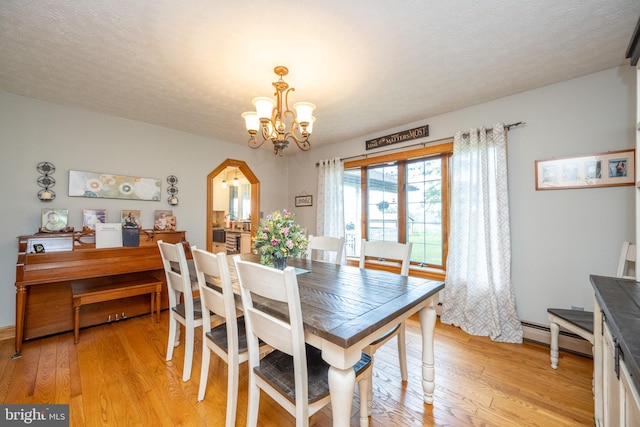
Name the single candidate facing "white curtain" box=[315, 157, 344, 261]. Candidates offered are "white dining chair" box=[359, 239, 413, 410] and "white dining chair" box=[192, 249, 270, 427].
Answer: "white dining chair" box=[192, 249, 270, 427]

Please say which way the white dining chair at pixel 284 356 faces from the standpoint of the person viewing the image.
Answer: facing away from the viewer and to the right of the viewer

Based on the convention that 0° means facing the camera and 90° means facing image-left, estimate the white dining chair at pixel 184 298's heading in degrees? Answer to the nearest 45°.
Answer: approximately 225°

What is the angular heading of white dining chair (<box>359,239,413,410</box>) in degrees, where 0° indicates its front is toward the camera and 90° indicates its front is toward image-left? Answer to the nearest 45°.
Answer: approximately 45°

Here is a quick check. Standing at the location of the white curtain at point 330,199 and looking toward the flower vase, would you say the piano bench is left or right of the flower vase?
right

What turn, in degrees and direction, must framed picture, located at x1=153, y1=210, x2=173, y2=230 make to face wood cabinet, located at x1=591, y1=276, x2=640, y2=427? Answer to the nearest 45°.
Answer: approximately 45° to its left

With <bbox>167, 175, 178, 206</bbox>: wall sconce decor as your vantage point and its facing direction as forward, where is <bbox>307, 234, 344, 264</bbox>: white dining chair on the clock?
The white dining chair is roughly at 11 o'clock from the wall sconce decor.

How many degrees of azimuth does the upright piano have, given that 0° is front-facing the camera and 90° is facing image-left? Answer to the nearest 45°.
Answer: approximately 0°

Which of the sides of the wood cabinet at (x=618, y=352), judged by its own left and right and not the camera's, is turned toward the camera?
left

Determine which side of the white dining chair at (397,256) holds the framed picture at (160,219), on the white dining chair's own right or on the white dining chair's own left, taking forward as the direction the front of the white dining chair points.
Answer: on the white dining chair's own right
